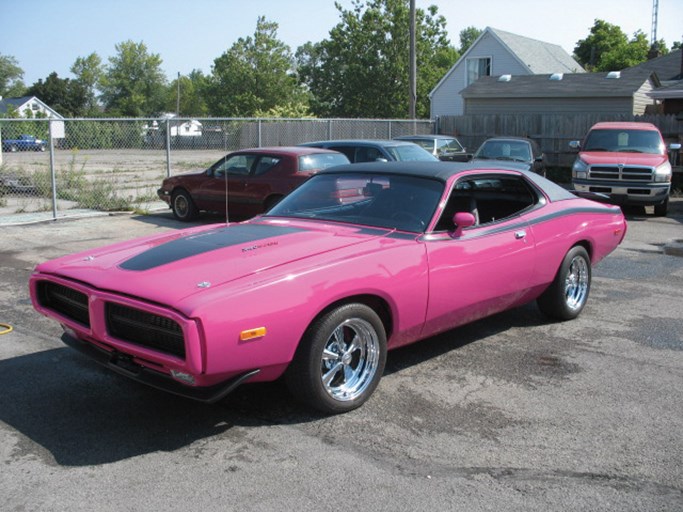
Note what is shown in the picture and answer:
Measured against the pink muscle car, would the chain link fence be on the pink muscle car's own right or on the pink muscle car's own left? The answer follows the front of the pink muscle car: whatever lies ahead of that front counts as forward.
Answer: on the pink muscle car's own right

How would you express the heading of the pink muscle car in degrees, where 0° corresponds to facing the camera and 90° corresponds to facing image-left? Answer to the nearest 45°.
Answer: approximately 45°

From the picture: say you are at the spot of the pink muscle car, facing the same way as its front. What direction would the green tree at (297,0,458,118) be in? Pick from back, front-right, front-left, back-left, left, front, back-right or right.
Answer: back-right

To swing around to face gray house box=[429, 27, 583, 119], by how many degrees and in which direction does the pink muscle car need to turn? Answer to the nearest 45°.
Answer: approximately 135° to its right

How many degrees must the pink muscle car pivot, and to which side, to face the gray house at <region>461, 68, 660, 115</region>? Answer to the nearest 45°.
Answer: approximately 135° to its right

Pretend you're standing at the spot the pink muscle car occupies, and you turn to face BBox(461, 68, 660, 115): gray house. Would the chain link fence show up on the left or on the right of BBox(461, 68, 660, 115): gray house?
left
